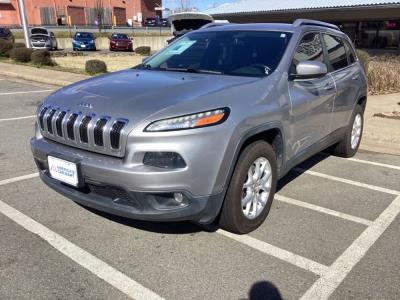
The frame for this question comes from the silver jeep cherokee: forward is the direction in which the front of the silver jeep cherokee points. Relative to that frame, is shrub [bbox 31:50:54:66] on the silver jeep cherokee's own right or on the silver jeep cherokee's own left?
on the silver jeep cherokee's own right

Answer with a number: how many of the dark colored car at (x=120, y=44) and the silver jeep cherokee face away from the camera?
0

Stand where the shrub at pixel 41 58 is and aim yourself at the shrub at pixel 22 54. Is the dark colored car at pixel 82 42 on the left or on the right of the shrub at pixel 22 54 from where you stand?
right

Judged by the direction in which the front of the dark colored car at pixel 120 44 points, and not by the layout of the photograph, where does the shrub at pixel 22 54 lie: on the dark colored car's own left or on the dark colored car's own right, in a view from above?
on the dark colored car's own right

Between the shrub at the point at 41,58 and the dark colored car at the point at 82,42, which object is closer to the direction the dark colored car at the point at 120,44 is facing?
the shrub

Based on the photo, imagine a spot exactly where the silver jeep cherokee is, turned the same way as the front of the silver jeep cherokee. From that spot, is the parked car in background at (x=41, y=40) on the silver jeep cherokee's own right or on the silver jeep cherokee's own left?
on the silver jeep cherokee's own right

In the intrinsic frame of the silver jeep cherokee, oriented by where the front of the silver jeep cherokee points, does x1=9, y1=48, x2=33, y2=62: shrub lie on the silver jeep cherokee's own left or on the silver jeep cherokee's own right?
on the silver jeep cherokee's own right

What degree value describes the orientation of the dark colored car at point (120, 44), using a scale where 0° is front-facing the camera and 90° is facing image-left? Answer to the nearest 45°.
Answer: approximately 315°

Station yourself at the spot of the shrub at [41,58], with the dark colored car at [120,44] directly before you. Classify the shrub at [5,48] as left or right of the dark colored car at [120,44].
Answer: left

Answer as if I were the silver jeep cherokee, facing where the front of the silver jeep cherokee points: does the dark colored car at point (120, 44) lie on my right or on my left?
on my right
